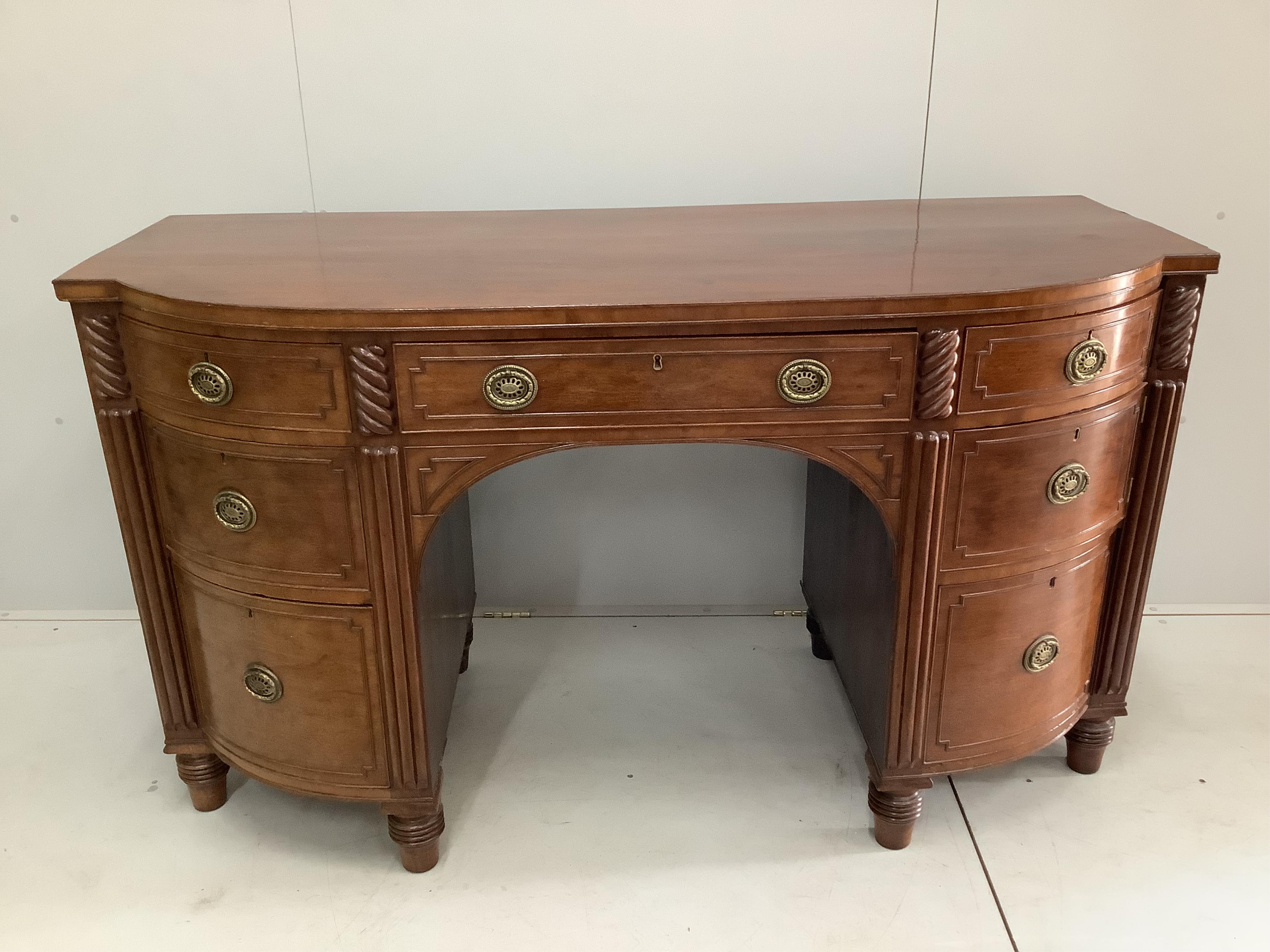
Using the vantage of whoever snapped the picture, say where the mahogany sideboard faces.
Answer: facing the viewer
